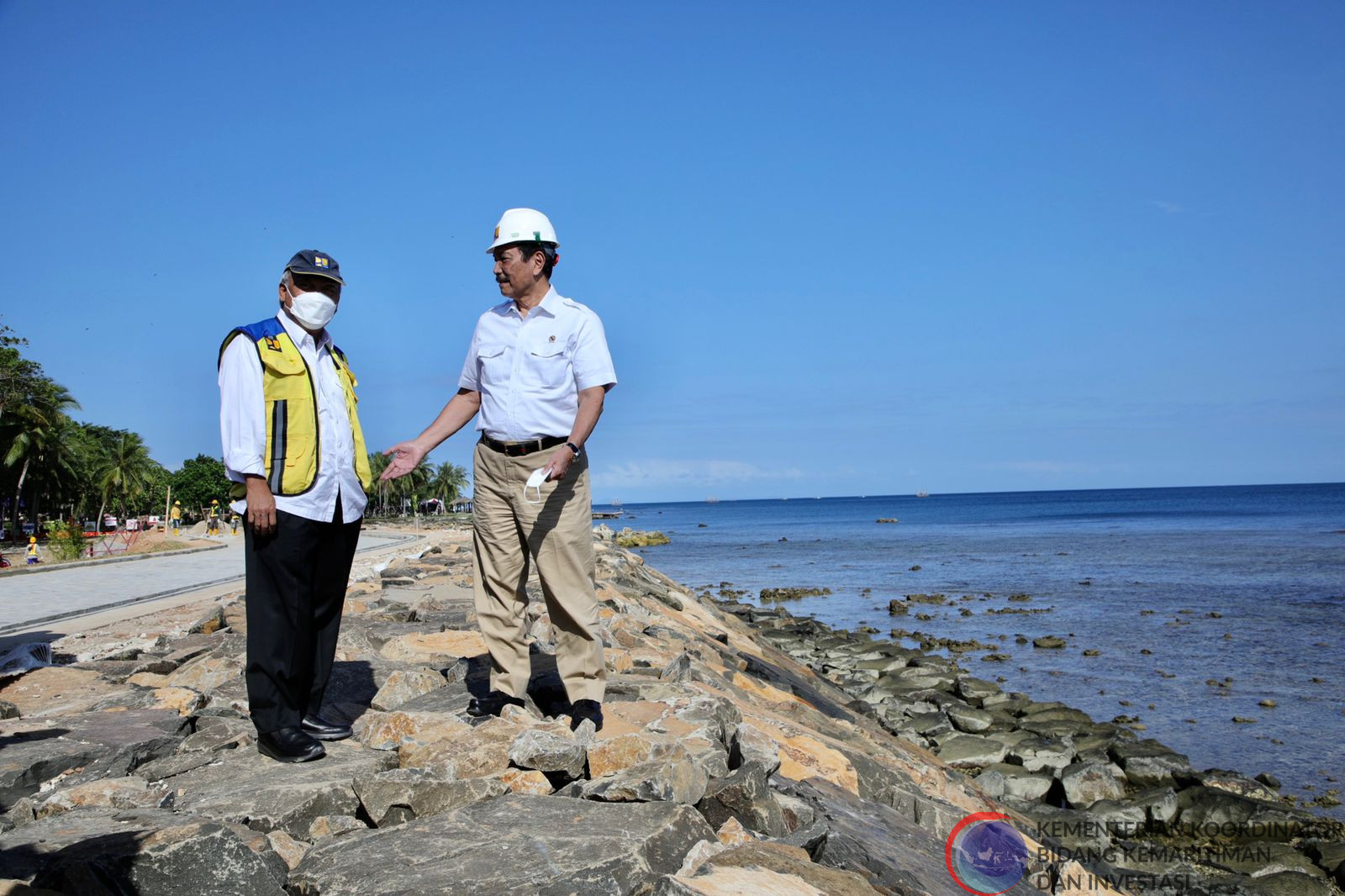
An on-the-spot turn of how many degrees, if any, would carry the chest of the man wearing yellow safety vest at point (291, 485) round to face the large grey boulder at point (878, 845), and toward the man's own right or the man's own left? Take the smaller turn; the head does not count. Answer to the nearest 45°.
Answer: approximately 45° to the man's own left

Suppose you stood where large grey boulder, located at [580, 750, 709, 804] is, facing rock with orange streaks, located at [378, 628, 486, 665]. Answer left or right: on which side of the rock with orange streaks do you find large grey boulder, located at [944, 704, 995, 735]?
right

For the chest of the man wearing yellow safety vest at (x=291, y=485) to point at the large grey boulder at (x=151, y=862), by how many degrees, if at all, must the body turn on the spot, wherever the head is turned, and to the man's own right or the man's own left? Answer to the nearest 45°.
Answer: approximately 45° to the man's own right

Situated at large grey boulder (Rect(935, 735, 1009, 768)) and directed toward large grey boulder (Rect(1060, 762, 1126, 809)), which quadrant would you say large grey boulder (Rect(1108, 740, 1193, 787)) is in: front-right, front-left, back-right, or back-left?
front-left

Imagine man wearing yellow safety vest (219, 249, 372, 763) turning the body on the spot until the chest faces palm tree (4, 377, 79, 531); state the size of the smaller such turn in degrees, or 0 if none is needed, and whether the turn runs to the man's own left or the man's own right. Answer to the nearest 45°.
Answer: approximately 135° to the man's own left

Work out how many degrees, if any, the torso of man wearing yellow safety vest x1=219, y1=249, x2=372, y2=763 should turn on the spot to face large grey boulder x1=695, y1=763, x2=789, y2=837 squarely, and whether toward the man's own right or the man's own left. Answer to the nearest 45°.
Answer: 0° — they already face it

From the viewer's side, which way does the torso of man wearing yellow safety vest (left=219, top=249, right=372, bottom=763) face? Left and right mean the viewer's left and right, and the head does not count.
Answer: facing the viewer and to the right of the viewer

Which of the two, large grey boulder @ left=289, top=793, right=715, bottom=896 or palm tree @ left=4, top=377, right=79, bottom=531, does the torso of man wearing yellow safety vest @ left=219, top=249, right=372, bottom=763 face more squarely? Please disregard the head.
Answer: the large grey boulder

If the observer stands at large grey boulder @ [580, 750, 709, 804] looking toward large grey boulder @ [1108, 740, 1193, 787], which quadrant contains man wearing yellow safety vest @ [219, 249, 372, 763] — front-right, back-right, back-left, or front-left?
back-left

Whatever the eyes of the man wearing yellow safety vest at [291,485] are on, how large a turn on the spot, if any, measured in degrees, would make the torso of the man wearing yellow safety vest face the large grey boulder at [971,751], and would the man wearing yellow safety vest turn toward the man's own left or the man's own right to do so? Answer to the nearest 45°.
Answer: approximately 90° to the man's own left

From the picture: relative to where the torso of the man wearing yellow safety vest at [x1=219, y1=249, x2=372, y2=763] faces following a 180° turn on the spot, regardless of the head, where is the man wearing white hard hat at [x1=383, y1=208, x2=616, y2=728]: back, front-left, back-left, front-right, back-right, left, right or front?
back-right
